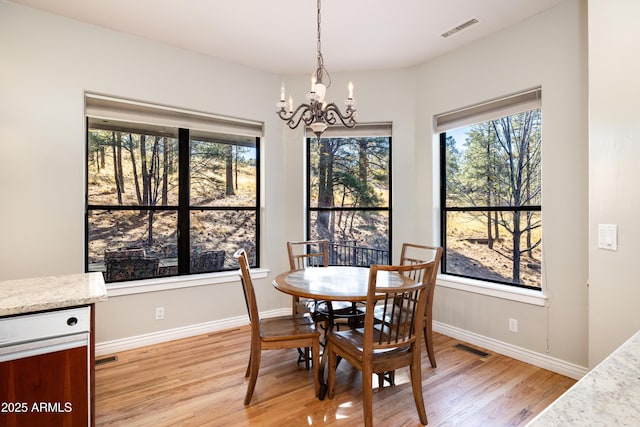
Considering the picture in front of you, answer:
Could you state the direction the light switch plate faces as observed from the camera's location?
facing the viewer and to the left of the viewer

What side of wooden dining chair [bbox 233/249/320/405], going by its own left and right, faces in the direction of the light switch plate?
front

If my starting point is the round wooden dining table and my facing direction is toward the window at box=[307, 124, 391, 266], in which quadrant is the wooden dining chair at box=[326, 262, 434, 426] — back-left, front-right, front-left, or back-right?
back-right

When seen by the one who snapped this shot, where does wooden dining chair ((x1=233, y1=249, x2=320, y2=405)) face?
facing to the right of the viewer

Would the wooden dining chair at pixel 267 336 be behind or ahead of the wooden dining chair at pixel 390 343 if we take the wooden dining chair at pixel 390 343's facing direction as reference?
ahead

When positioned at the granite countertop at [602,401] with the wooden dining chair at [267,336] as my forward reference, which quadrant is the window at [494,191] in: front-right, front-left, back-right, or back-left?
front-right

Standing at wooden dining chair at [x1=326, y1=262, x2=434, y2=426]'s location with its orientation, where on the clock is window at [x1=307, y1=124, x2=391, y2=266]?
The window is roughly at 1 o'clock from the wooden dining chair.

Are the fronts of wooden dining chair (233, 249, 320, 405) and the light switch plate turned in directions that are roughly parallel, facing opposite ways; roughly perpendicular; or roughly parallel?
roughly parallel, facing opposite ways

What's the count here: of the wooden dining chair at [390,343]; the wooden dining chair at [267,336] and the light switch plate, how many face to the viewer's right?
1

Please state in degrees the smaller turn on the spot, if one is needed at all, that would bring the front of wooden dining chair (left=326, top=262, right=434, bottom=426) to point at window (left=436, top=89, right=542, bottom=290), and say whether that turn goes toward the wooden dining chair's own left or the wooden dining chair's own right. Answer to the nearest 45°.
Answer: approximately 90° to the wooden dining chair's own right

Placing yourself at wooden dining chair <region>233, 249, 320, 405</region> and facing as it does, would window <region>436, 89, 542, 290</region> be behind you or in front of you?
in front

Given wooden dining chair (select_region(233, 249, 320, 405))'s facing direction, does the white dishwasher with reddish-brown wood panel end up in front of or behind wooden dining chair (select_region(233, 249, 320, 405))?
behind

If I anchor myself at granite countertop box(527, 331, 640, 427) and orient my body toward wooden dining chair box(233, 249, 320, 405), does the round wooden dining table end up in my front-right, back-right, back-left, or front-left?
front-right

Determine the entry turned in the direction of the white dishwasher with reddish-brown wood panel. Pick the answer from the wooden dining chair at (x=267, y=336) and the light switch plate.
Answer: the light switch plate

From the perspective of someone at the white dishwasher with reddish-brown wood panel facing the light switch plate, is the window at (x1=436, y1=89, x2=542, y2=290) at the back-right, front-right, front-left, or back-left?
front-left

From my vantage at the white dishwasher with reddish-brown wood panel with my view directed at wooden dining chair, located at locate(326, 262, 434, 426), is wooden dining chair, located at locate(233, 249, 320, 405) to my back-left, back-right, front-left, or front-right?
front-left
